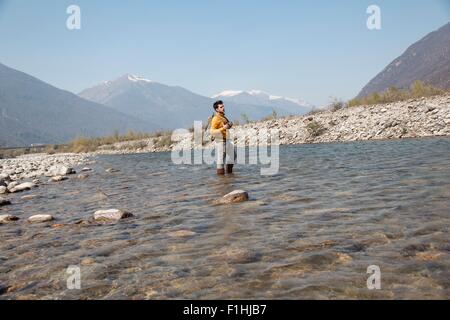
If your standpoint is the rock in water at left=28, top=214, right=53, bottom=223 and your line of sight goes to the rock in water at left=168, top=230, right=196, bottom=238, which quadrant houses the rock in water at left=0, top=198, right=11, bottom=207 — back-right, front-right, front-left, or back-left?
back-left

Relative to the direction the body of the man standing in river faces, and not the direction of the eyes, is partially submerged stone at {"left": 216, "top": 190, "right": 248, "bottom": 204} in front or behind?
in front
